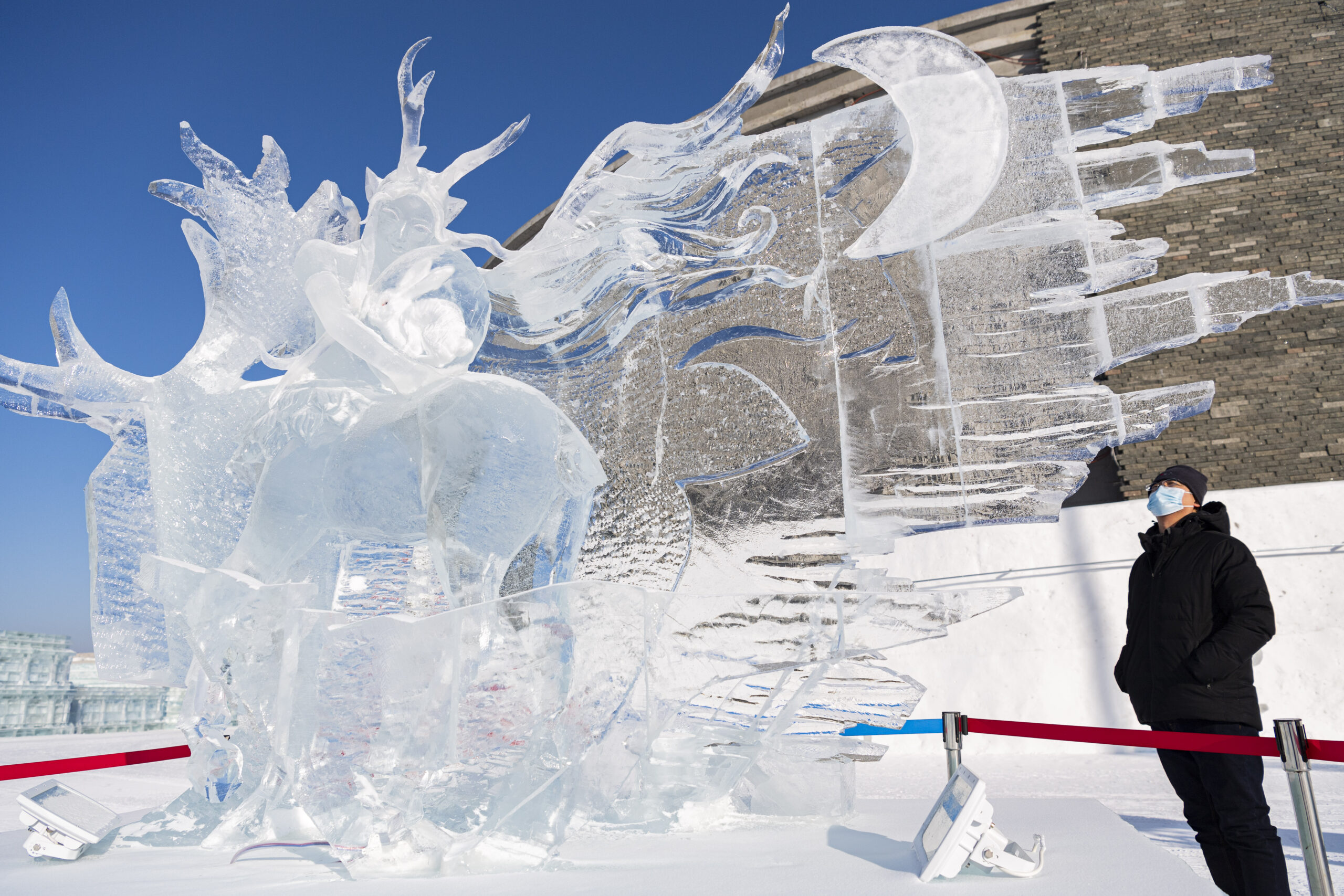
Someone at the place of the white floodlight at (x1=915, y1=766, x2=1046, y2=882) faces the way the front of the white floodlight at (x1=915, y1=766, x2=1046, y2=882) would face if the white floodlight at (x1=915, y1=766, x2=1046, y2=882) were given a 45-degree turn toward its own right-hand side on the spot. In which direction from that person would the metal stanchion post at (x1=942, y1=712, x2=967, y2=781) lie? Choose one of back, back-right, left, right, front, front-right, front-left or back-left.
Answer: front-right

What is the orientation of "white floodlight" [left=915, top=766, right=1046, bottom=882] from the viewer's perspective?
to the viewer's left

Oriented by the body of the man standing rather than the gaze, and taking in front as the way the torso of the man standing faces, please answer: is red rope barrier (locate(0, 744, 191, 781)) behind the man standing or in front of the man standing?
in front

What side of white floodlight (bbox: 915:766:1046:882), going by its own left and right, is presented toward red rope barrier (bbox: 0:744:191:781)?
front

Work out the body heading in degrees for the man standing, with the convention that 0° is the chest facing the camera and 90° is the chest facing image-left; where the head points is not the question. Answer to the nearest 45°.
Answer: approximately 45°

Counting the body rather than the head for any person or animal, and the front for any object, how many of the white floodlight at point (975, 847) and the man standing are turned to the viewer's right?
0

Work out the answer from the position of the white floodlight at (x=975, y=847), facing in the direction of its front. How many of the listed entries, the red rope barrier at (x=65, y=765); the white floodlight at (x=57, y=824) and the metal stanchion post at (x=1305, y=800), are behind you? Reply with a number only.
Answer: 1
